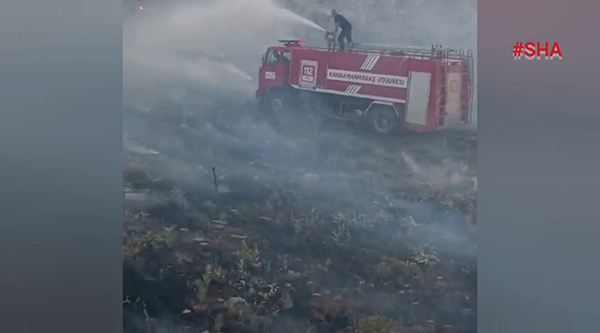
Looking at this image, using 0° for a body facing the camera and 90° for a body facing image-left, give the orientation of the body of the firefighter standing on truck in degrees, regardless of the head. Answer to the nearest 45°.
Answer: approximately 90°

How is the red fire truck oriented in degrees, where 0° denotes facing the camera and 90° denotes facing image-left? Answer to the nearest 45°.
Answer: approximately 135°
